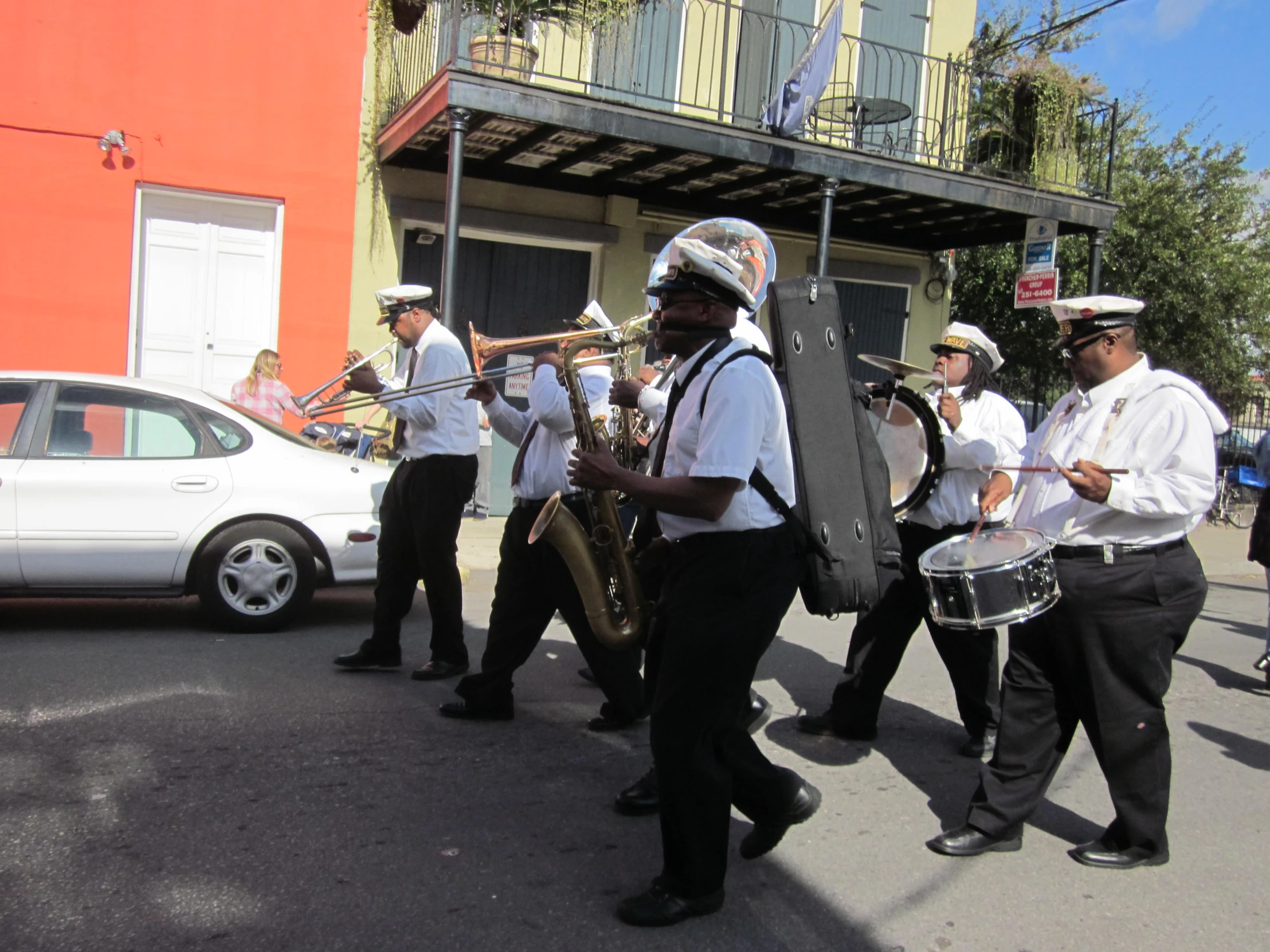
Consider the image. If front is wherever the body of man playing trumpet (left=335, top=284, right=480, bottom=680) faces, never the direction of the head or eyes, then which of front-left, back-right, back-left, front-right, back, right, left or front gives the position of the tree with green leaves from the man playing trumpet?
back-right

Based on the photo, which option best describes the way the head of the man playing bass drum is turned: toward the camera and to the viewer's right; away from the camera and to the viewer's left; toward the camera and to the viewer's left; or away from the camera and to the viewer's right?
toward the camera and to the viewer's left

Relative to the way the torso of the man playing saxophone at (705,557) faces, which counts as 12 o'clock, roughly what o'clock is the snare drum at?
The snare drum is roughly at 5 o'clock from the man playing saxophone.

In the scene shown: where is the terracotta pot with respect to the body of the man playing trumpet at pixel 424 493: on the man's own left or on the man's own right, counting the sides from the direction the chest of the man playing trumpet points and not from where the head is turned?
on the man's own right

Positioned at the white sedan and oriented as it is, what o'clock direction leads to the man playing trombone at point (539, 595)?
The man playing trombone is roughly at 8 o'clock from the white sedan.

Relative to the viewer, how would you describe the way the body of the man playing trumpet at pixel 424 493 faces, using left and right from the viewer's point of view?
facing to the left of the viewer

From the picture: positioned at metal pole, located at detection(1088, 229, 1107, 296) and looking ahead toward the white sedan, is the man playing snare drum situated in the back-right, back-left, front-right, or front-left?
front-left

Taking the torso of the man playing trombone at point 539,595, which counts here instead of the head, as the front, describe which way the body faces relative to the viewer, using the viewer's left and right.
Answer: facing to the left of the viewer

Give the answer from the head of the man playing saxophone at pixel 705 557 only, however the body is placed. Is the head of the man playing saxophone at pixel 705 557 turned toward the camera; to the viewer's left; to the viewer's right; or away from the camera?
to the viewer's left

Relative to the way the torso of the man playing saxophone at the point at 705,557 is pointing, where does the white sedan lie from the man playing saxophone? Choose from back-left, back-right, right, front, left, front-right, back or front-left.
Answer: front-right

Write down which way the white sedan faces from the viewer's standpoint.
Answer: facing to the left of the viewer

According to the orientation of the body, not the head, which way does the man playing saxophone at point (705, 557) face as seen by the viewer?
to the viewer's left

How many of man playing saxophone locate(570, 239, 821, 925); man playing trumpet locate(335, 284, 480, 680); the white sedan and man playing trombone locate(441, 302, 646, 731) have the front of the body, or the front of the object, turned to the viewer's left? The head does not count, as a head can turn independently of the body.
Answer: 4

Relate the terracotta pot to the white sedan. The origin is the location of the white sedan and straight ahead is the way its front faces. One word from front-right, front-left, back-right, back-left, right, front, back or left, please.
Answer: back-right

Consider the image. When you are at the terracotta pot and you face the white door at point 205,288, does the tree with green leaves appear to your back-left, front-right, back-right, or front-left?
back-right
